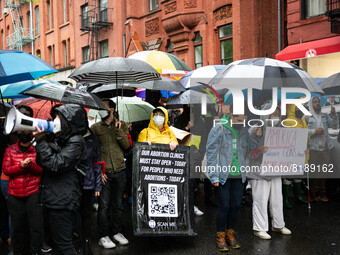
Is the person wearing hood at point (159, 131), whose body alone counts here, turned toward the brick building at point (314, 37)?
no

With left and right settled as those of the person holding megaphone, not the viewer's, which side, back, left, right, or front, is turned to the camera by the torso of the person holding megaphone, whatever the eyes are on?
left

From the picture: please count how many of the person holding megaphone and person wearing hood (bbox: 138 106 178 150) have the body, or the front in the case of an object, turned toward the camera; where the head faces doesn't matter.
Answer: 1

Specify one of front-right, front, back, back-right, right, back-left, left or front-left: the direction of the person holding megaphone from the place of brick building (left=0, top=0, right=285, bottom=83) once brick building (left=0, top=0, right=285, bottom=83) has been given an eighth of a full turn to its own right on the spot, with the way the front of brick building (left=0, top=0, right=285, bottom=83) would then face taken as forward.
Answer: left

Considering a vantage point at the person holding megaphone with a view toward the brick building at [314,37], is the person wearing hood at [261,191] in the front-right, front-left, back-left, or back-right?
front-right

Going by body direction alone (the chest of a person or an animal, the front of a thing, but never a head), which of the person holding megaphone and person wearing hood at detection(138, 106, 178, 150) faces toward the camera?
the person wearing hood

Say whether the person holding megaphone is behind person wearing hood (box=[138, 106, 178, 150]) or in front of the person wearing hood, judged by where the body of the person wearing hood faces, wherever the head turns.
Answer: in front

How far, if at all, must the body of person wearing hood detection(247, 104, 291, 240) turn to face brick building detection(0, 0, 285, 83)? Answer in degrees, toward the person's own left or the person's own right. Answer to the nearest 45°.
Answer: approximately 135° to the person's own left

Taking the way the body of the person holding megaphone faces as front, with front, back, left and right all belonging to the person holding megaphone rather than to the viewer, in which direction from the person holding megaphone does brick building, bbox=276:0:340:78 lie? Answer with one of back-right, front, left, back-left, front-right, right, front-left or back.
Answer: back-right

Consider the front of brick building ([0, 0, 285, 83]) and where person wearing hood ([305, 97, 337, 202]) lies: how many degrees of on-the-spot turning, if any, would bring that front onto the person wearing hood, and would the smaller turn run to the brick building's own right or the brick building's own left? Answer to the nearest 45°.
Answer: approximately 45° to the brick building's own left

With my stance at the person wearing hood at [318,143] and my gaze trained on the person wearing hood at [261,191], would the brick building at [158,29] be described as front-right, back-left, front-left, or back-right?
back-right

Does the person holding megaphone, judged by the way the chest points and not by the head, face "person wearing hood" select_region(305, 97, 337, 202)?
no

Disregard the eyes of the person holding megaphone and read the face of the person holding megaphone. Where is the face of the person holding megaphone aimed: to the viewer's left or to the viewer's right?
to the viewer's left

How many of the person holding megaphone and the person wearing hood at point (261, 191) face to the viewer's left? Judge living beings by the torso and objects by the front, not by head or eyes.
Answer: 1

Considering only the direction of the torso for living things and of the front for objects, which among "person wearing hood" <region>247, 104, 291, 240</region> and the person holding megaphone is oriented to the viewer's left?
the person holding megaphone

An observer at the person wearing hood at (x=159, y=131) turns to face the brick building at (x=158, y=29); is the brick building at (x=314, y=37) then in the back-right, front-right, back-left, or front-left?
front-right

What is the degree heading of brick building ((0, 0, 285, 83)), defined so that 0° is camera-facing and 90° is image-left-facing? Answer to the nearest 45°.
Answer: approximately 45°

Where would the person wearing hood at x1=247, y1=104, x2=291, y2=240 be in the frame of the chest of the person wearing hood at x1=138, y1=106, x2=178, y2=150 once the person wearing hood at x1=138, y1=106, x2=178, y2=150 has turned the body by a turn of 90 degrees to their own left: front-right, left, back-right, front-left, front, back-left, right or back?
front

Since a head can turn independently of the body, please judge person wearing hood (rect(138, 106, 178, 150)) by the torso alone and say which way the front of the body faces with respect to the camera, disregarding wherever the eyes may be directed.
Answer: toward the camera
